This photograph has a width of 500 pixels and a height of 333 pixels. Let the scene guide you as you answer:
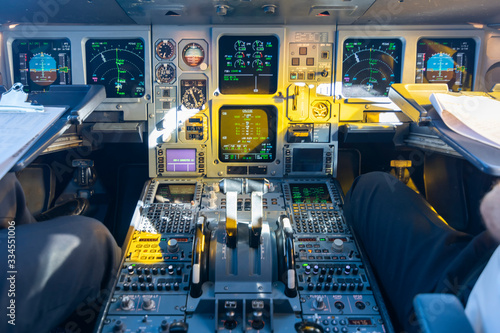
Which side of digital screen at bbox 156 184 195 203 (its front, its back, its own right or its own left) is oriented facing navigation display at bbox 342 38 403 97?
left

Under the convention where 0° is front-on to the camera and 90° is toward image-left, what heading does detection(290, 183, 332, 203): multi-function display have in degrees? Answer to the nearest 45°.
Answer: approximately 0°

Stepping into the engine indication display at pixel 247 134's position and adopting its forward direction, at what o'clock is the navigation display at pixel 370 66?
The navigation display is roughly at 9 o'clock from the engine indication display.

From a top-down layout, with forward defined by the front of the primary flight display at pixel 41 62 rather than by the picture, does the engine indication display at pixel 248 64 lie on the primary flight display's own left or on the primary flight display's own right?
on the primary flight display's own left

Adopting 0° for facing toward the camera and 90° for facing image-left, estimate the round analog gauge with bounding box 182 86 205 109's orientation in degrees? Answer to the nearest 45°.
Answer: approximately 0°
